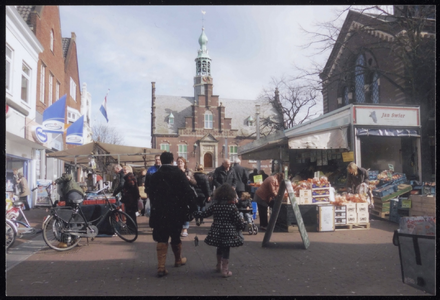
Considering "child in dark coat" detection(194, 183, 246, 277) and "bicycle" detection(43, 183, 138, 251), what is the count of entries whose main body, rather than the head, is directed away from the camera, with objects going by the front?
1

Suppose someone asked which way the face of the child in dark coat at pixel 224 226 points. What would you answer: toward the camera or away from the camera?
away from the camera

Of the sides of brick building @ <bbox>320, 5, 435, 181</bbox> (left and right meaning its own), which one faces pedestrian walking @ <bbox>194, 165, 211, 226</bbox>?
front

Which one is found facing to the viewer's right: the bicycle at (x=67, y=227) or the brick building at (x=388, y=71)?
the bicycle

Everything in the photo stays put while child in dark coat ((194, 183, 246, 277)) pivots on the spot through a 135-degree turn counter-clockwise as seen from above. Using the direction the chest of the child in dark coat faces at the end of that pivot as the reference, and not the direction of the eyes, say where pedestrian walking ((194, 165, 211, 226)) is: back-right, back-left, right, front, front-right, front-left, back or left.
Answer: back-right

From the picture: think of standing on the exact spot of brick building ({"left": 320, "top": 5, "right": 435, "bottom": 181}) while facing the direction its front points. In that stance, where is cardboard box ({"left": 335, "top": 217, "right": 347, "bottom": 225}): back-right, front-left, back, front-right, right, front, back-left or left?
front-left

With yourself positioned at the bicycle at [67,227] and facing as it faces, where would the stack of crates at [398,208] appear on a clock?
The stack of crates is roughly at 12 o'clock from the bicycle.

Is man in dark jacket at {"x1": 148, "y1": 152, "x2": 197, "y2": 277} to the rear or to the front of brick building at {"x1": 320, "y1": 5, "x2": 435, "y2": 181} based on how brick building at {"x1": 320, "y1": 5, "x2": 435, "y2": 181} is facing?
to the front

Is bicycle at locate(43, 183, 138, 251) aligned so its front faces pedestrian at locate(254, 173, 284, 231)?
yes

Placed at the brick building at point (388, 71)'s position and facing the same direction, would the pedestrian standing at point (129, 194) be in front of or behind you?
in front

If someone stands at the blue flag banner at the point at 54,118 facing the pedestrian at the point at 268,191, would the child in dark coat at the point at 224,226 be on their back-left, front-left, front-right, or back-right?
front-right

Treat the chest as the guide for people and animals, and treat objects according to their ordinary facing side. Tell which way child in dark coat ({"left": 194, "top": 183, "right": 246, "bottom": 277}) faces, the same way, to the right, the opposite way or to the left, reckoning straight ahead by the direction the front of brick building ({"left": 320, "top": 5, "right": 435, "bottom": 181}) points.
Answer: to the right

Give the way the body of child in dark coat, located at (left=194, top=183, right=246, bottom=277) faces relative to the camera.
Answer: away from the camera

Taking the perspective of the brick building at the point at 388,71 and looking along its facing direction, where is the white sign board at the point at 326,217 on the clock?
The white sign board is roughly at 11 o'clock from the brick building.

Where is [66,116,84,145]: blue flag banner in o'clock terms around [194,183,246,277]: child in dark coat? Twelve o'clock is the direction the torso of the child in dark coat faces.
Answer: The blue flag banner is roughly at 11 o'clock from the child in dark coat.
